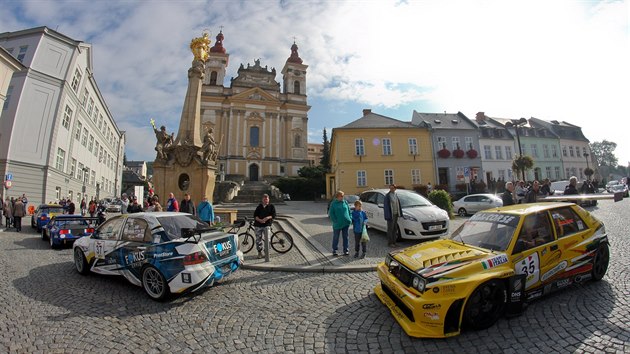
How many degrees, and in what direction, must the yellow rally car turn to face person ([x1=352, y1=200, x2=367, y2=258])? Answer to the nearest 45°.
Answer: approximately 90° to its right

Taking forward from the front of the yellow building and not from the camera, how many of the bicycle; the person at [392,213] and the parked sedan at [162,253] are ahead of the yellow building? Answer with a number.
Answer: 3

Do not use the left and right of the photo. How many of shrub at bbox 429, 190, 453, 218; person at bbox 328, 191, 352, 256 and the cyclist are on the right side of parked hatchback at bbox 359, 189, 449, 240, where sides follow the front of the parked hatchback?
2

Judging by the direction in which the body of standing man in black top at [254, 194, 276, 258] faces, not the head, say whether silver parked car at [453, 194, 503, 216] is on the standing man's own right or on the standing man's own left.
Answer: on the standing man's own left

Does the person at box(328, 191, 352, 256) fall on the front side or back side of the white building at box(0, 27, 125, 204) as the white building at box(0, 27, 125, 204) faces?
on the front side

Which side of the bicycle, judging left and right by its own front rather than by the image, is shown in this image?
left

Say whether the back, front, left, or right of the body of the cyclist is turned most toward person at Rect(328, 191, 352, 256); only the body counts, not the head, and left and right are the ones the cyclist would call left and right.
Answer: left

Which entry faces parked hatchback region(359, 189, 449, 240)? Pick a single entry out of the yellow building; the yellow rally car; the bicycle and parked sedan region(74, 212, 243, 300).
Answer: the yellow building

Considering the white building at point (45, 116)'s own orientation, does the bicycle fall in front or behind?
in front
